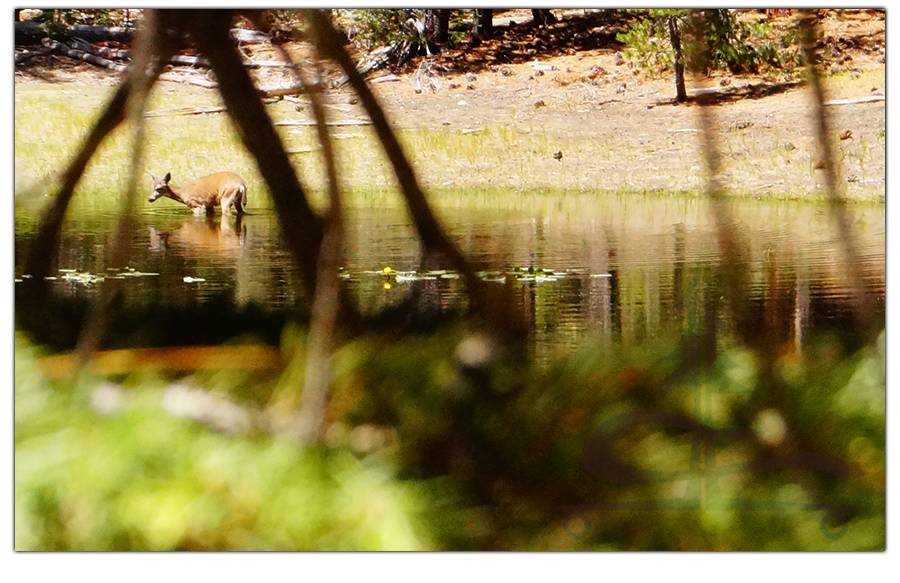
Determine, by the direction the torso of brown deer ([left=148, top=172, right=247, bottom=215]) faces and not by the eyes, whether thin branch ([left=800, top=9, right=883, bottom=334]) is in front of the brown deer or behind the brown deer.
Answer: behind

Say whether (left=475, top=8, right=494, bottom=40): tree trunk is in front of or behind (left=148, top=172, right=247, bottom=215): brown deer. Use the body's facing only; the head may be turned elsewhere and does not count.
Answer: behind

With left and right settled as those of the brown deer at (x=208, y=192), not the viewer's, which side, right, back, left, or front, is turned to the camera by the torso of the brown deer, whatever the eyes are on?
left

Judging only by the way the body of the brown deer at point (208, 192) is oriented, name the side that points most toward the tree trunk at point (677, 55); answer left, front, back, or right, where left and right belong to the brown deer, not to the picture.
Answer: back
